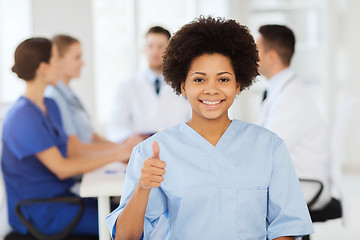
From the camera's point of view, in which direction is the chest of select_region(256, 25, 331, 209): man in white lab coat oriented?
to the viewer's left

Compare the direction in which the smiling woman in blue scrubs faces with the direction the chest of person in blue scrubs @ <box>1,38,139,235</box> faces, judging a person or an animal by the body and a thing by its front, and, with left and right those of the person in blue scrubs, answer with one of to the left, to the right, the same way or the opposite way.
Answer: to the right

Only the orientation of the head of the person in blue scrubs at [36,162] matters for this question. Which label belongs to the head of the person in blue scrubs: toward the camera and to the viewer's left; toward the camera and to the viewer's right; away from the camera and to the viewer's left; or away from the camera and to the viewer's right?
away from the camera and to the viewer's right

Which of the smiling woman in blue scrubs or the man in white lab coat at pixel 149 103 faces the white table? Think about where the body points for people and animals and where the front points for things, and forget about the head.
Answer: the man in white lab coat

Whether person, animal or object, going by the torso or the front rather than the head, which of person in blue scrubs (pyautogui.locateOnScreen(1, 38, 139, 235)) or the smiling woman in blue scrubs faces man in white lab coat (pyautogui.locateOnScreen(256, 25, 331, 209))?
the person in blue scrubs

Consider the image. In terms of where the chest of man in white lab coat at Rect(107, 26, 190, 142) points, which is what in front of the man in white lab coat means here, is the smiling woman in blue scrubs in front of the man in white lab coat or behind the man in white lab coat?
in front

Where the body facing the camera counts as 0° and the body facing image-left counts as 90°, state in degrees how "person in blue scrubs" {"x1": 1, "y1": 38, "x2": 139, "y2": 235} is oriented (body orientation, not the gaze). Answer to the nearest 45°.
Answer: approximately 270°

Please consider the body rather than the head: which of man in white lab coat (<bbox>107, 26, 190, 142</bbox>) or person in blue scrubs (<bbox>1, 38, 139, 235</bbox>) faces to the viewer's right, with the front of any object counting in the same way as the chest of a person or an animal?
the person in blue scrubs
